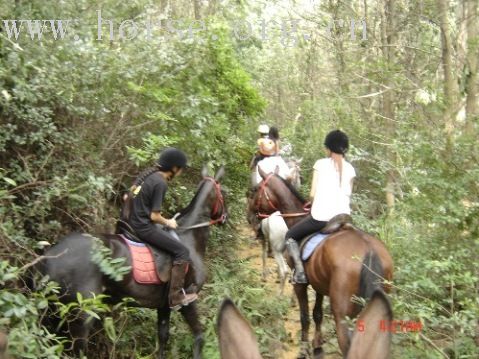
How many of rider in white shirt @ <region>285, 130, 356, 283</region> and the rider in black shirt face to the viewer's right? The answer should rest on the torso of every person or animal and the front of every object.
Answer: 1

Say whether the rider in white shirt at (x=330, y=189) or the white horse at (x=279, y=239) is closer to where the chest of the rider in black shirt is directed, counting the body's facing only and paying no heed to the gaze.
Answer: the rider in white shirt

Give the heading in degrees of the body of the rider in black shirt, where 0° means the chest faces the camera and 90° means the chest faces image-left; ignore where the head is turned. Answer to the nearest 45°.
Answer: approximately 270°

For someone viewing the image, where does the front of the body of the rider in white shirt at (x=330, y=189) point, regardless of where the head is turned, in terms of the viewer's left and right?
facing away from the viewer and to the left of the viewer

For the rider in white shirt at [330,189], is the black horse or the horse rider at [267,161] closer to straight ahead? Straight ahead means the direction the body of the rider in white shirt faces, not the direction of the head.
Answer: the horse rider

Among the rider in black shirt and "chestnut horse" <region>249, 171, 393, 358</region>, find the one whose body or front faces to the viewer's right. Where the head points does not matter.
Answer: the rider in black shirt

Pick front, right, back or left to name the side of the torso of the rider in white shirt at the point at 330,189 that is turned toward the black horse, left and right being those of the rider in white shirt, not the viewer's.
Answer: left

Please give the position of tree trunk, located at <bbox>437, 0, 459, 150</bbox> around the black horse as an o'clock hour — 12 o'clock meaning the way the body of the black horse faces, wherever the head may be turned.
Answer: The tree trunk is roughly at 11 o'clock from the black horse.

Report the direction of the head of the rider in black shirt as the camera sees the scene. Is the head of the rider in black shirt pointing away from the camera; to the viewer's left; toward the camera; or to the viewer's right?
to the viewer's right

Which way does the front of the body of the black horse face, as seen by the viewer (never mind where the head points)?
to the viewer's right

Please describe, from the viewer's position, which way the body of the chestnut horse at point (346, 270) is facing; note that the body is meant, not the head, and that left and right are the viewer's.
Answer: facing away from the viewer and to the left of the viewer
